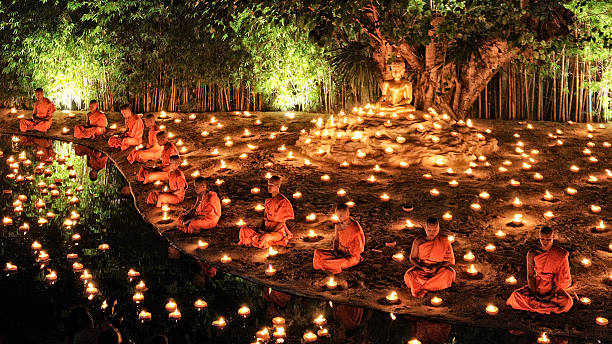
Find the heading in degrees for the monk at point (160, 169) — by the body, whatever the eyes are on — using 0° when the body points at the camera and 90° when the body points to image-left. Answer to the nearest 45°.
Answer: approximately 90°

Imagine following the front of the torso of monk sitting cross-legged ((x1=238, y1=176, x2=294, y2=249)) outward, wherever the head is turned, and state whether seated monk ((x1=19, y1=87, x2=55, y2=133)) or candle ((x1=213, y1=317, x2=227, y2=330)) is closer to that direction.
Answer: the candle

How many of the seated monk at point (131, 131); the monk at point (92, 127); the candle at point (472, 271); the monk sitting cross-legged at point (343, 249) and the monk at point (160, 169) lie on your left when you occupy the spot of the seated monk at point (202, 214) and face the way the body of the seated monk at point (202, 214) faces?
2

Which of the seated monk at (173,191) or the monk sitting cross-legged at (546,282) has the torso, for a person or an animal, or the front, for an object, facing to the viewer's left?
the seated monk

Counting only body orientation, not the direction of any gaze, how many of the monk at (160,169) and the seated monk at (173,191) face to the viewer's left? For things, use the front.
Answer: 2

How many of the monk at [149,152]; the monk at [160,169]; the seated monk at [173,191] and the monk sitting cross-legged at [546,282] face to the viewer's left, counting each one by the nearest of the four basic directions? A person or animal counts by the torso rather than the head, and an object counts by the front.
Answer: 3

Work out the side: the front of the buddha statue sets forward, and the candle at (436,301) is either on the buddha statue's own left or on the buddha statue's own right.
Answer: on the buddha statue's own left

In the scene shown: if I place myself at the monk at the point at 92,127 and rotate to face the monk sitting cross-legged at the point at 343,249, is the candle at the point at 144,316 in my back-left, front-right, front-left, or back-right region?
front-right

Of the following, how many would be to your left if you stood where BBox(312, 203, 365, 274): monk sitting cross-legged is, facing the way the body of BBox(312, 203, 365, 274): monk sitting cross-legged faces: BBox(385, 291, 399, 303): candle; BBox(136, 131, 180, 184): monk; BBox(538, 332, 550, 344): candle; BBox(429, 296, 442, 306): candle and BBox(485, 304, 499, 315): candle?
4

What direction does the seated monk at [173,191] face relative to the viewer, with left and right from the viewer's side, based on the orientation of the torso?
facing to the left of the viewer

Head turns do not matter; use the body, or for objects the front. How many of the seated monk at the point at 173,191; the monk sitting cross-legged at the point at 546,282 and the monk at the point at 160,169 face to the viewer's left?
2

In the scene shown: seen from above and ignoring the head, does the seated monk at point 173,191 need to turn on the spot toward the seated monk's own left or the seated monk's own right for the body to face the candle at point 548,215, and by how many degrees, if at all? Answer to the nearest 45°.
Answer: approximately 180°

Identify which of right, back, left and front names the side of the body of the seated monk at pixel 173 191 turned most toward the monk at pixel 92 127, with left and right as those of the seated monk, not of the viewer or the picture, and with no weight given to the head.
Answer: right

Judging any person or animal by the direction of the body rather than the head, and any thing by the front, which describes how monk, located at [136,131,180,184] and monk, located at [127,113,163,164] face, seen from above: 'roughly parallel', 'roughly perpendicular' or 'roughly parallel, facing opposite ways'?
roughly parallel

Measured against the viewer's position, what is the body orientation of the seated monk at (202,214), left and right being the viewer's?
facing the viewer and to the left of the viewer

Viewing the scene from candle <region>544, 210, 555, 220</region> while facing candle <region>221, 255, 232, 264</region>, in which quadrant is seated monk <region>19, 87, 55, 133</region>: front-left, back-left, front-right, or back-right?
front-right

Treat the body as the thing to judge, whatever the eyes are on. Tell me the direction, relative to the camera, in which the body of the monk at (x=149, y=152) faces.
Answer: to the viewer's left

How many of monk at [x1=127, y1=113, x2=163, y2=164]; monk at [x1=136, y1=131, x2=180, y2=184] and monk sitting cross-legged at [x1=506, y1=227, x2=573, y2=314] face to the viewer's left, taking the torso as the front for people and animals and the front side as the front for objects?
2

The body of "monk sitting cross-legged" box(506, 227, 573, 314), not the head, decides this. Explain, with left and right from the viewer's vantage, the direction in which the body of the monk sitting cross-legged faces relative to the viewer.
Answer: facing the viewer

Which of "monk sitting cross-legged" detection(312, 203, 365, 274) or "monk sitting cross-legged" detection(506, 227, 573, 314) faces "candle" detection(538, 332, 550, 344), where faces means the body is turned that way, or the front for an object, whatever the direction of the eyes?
"monk sitting cross-legged" detection(506, 227, 573, 314)

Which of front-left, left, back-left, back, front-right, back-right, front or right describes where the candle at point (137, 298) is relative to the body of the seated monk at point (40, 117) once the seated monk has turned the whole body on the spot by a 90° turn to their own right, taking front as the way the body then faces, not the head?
back-left

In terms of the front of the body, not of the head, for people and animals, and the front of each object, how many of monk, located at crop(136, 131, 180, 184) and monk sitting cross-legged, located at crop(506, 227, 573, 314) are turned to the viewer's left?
1

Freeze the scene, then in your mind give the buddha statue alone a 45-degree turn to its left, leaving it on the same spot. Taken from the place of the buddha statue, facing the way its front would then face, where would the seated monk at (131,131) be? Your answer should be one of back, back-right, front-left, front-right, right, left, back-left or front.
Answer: right

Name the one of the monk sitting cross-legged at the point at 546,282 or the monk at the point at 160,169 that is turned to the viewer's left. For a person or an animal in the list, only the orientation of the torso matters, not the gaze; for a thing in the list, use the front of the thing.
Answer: the monk
